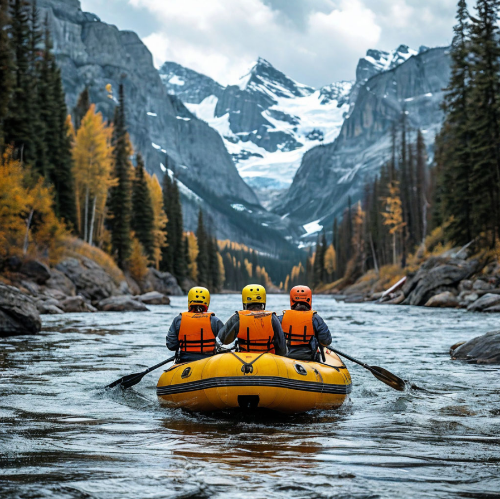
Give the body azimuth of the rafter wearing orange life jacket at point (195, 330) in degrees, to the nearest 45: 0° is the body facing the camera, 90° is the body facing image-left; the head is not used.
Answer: approximately 180°

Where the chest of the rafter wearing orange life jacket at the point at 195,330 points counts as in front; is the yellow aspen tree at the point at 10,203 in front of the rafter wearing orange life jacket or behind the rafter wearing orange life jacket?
in front

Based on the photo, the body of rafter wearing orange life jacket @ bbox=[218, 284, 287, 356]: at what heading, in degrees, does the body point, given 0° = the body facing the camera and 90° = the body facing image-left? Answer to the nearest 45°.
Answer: approximately 180°

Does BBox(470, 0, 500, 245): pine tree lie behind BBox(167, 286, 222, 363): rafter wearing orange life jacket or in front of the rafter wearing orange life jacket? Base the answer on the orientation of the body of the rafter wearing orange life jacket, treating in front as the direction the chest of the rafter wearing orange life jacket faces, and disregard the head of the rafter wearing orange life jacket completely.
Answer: in front

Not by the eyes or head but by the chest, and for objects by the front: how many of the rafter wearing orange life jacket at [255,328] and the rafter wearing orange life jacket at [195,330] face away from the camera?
2

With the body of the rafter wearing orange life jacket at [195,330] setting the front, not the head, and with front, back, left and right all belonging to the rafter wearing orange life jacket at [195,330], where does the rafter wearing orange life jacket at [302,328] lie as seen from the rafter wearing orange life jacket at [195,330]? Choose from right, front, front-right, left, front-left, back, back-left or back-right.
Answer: right

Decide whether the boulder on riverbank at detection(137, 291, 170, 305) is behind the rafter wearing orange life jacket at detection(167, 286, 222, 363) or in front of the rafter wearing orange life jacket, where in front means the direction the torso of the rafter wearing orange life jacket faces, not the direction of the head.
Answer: in front
